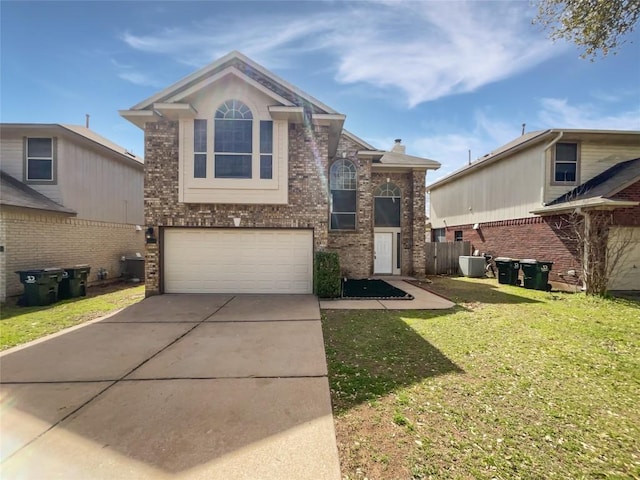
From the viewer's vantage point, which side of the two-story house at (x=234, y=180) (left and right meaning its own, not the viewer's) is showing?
front

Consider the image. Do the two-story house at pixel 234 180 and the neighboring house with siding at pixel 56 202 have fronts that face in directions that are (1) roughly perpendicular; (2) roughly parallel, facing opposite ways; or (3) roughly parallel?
roughly parallel

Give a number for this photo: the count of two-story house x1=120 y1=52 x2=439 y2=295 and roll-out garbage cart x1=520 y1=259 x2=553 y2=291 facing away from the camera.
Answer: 0

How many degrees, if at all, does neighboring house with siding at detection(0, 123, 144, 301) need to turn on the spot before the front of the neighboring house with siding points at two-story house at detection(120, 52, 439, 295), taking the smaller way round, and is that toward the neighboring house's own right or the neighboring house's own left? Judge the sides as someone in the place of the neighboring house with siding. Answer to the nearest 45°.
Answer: approximately 90° to the neighboring house's own left

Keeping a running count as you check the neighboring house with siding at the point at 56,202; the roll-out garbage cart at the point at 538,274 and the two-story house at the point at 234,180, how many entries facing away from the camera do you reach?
0

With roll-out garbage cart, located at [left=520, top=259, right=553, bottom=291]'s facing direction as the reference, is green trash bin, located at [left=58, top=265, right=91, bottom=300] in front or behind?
in front

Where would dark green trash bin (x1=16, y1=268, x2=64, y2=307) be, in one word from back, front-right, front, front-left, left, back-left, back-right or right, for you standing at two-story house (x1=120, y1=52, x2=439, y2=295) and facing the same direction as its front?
right

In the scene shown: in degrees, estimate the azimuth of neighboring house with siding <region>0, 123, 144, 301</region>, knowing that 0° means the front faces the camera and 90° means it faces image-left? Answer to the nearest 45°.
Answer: approximately 45°

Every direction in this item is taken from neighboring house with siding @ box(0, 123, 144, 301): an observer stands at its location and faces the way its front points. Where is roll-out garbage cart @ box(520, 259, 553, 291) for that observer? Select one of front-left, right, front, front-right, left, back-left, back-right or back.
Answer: left

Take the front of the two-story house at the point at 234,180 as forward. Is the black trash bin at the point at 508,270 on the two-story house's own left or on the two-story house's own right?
on the two-story house's own left

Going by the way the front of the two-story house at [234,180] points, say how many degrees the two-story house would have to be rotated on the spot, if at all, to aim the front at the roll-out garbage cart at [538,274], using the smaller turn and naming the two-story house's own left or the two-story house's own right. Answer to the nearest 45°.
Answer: approximately 90° to the two-story house's own left

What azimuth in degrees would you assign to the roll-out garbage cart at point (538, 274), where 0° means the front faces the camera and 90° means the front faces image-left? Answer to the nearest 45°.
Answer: approximately 45°

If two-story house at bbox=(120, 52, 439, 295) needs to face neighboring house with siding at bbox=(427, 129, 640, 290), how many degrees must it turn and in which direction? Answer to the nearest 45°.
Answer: approximately 90° to its left

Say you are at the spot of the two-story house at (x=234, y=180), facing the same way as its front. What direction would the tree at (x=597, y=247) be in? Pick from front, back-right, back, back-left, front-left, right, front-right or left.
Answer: left

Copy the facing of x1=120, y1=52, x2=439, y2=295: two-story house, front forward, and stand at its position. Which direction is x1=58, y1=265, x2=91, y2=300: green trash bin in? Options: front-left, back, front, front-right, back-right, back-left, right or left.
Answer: right

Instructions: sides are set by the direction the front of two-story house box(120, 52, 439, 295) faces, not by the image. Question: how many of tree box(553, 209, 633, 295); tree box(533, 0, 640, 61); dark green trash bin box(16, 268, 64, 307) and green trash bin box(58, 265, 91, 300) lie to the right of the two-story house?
2
